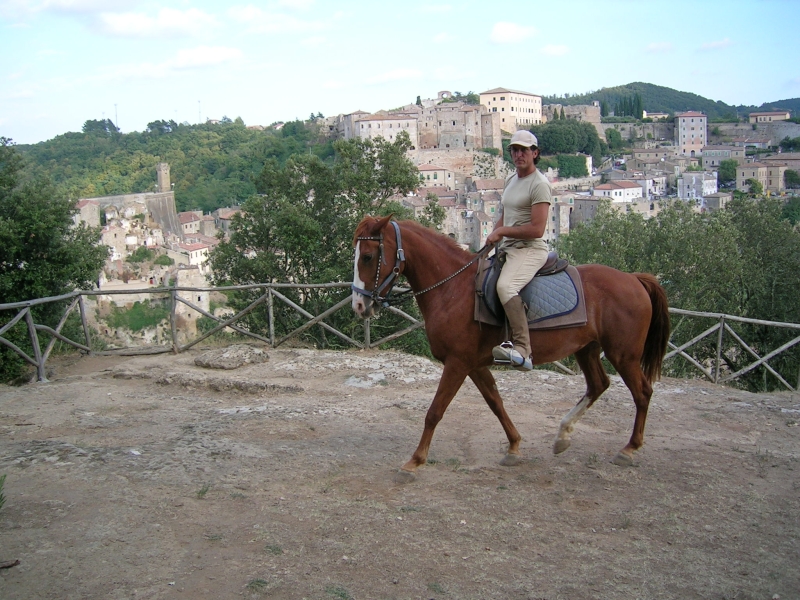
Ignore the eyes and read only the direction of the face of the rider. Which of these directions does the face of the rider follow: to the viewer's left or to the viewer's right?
to the viewer's left

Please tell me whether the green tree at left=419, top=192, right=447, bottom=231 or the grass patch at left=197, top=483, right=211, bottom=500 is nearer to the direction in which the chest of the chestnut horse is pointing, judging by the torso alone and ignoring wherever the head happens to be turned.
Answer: the grass patch

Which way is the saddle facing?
to the viewer's left

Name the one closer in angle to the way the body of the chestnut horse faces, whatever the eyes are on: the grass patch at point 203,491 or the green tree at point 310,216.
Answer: the grass patch

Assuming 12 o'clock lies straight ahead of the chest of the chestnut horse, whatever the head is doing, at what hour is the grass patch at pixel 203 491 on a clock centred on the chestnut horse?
The grass patch is roughly at 11 o'clock from the chestnut horse.

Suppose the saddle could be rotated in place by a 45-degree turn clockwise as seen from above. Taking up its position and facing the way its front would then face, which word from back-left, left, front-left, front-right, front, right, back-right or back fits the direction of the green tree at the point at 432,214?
front-right

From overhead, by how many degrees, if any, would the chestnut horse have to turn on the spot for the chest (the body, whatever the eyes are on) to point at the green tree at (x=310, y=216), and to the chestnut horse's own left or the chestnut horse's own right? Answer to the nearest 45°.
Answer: approximately 90° to the chestnut horse's own right

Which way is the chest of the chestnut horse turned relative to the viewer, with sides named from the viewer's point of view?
facing to the left of the viewer

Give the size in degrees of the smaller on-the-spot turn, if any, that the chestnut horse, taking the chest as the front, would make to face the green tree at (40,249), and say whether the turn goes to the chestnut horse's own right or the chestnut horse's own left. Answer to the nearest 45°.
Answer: approximately 45° to the chestnut horse's own right

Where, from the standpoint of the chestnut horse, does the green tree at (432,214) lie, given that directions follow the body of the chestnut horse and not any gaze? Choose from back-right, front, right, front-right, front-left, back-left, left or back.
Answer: right
